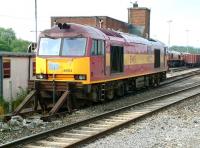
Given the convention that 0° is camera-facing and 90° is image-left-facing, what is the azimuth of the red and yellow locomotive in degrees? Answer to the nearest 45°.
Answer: approximately 45°
